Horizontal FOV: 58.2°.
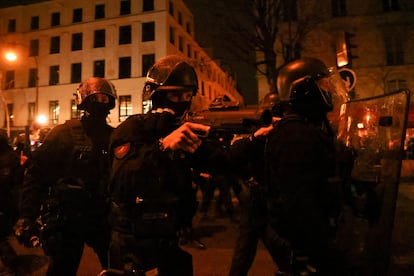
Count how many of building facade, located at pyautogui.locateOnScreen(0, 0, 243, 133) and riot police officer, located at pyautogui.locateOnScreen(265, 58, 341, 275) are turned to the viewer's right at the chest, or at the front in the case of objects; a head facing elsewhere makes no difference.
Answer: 1

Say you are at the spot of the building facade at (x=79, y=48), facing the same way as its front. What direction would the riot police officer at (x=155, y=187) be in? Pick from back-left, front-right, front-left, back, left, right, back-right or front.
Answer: front-left

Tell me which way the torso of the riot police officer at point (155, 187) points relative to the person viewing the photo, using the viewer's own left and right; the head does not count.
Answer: facing the viewer and to the right of the viewer

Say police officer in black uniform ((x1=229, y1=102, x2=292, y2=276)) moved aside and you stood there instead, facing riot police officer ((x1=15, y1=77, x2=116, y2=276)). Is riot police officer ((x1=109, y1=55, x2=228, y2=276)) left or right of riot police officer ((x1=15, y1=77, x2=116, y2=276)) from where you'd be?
left

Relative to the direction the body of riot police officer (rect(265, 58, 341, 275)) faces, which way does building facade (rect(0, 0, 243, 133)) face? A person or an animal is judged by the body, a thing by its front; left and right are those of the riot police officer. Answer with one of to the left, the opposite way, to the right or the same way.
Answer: to the right

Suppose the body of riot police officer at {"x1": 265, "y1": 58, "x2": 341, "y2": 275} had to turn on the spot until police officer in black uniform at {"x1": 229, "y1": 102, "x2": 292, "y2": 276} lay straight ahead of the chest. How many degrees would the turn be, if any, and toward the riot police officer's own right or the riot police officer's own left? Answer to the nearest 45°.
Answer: approximately 90° to the riot police officer's own left

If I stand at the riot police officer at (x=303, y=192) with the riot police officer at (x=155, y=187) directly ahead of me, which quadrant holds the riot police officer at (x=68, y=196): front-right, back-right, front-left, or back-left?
front-right
